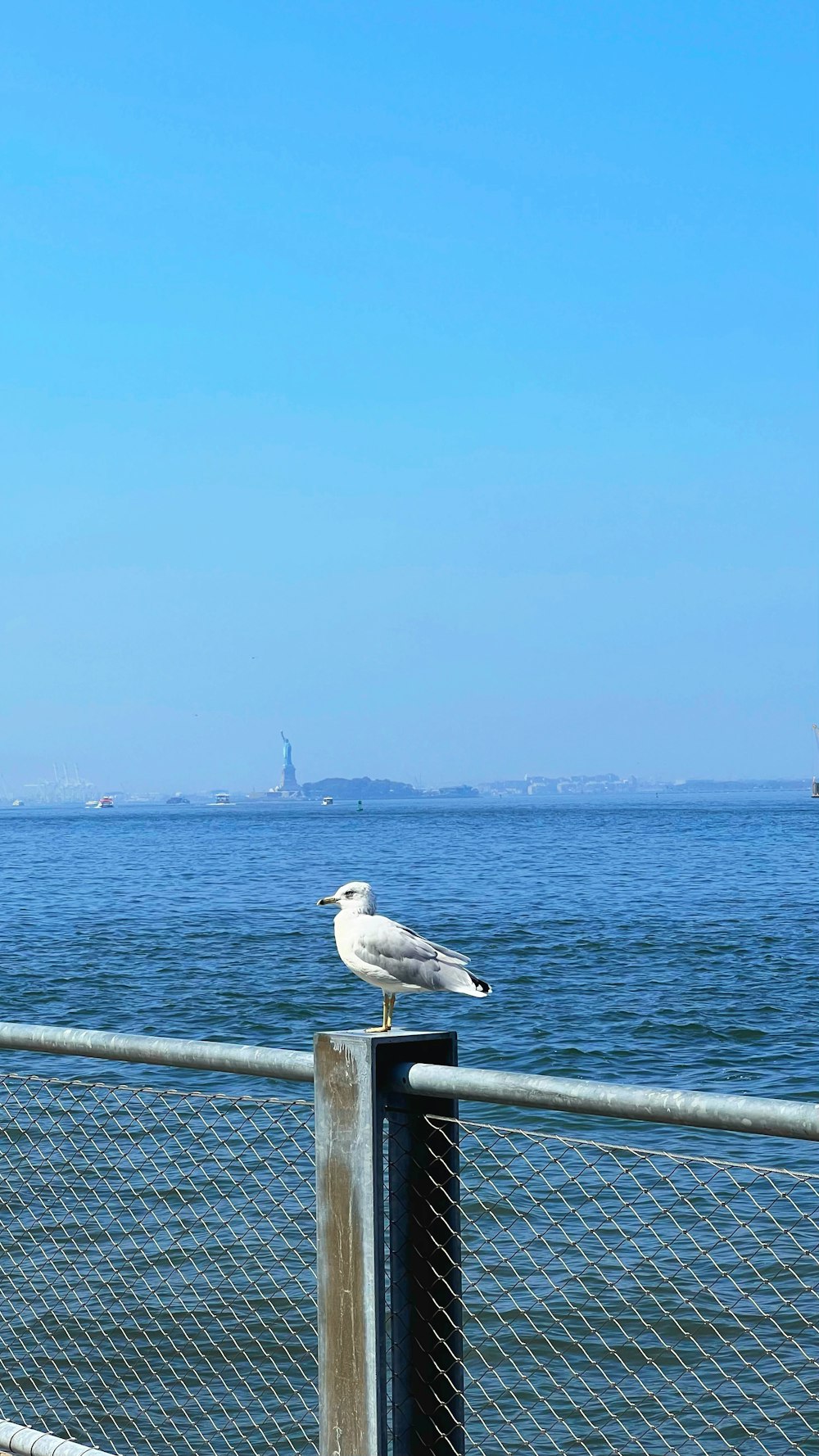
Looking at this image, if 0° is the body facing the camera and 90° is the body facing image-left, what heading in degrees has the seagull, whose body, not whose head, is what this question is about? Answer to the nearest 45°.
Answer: approximately 90°
